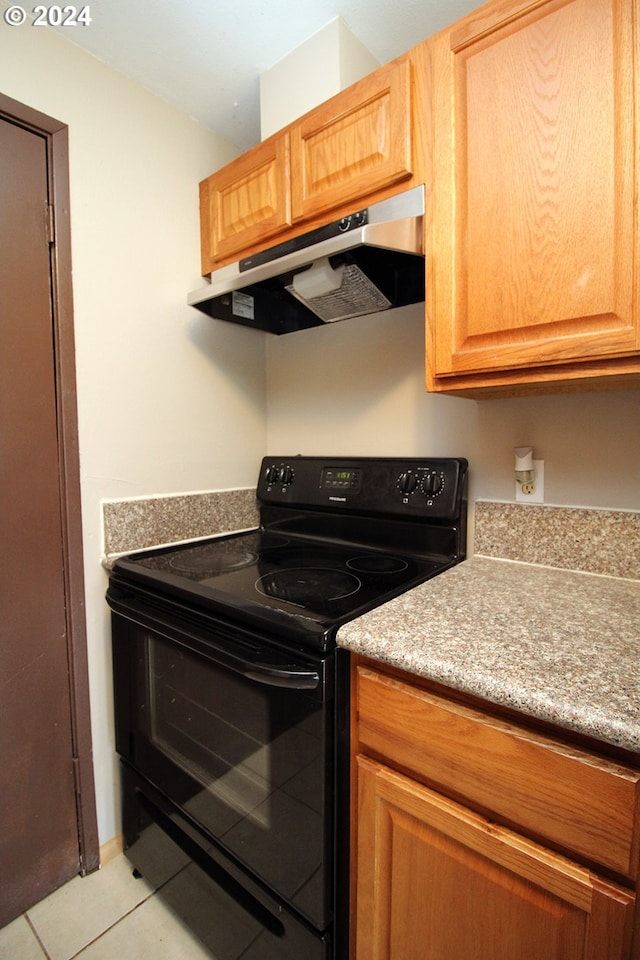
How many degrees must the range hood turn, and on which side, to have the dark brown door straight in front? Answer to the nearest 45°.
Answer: approximately 45° to its right

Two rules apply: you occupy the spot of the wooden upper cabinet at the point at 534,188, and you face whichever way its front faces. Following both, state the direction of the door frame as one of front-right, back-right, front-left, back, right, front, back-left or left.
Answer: front-right

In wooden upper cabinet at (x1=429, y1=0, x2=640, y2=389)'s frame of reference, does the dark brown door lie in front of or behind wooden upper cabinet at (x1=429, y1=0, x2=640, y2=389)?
in front

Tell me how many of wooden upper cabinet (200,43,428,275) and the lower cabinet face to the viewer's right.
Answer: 0

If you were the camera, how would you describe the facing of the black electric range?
facing the viewer and to the left of the viewer
